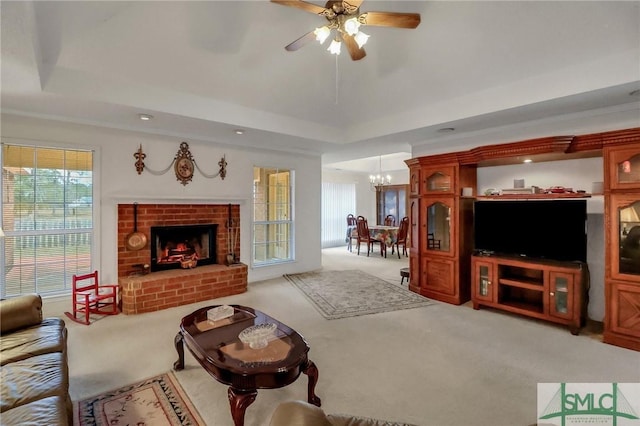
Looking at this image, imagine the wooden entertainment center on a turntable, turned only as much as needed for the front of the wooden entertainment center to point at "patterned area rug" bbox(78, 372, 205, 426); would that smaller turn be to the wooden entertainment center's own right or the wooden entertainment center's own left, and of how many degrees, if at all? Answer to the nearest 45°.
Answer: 0° — it already faces it

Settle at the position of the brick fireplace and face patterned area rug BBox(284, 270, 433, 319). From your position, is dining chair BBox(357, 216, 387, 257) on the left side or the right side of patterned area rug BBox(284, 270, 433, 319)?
left

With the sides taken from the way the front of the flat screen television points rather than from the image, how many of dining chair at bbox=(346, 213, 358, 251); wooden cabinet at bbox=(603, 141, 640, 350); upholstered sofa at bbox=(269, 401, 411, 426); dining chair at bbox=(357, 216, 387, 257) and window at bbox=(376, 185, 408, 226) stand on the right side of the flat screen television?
3

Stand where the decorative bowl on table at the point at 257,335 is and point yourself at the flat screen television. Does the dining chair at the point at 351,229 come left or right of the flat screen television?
left

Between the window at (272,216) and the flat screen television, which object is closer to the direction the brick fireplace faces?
the flat screen television

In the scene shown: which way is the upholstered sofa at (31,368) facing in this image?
to the viewer's right

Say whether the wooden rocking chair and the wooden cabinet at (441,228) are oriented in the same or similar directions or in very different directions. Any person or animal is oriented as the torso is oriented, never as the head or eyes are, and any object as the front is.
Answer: very different directions

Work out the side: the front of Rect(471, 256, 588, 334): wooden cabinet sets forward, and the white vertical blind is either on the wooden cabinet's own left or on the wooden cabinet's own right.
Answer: on the wooden cabinet's own right

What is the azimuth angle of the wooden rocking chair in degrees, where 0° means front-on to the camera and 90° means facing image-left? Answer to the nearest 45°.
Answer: approximately 315°
